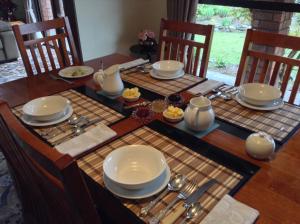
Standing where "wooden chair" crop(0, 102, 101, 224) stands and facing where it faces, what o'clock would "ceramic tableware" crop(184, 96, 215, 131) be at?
The ceramic tableware is roughly at 1 o'clock from the wooden chair.

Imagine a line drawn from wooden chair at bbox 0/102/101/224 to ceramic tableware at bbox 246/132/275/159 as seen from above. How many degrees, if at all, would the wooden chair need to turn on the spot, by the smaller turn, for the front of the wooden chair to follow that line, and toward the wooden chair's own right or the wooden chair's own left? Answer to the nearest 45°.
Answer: approximately 45° to the wooden chair's own right

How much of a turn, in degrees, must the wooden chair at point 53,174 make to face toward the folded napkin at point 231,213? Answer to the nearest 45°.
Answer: approximately 90° to its right

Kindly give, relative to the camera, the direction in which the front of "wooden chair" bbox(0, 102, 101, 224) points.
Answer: facing away from the viewer and to the right of the viewer

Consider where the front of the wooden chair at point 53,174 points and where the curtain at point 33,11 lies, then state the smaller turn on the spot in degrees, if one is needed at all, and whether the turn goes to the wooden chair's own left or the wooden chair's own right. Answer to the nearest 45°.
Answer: approximately 45° to the wooden chair's own left

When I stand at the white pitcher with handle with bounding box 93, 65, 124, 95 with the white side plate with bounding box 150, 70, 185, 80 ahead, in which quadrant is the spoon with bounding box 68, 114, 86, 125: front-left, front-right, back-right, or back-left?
back-right

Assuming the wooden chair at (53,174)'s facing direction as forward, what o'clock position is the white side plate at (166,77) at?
The white side plate is roughly at 12 o'clock from the wooden chair.

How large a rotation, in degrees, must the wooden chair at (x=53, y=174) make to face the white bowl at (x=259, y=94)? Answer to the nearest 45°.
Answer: approximately 45° to its right
